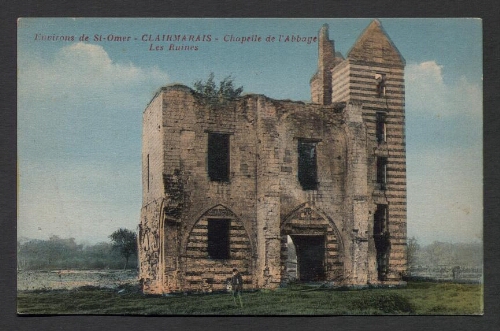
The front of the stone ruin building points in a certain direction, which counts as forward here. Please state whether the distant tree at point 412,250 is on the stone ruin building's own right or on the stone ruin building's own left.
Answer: on the stone ruin building's own left

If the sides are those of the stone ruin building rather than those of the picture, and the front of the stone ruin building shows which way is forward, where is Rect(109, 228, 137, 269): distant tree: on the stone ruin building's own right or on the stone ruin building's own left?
on the stone ruin building's own right

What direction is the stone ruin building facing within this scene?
toward the camera
